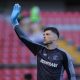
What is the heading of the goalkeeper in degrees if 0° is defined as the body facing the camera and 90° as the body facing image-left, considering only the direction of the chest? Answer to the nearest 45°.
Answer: approximately 45°
